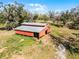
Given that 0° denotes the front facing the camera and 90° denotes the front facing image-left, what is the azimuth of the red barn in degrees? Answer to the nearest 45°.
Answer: approximately 315°
